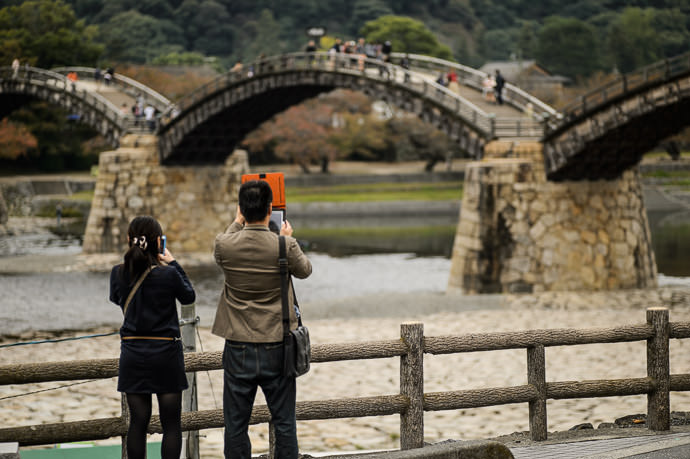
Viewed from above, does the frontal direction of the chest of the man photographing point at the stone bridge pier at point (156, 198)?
yes

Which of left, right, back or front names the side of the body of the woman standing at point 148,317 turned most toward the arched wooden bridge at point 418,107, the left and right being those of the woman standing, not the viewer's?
front

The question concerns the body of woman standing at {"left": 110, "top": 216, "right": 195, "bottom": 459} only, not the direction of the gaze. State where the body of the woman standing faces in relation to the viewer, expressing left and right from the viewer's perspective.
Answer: facing away from the viewer

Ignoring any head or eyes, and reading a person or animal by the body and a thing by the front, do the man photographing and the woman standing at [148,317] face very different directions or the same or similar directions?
same or similar directions

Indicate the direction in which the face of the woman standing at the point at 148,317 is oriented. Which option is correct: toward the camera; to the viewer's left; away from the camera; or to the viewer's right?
away from the camera

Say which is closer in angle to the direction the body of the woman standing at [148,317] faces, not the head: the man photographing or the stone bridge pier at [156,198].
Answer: the stone bridge pier

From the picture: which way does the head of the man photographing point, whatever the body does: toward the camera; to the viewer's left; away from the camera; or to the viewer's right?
away from the camera

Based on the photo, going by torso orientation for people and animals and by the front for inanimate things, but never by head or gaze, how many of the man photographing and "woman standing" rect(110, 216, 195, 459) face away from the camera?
2

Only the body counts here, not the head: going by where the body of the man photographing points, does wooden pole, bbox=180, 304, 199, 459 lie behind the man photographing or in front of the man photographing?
in front

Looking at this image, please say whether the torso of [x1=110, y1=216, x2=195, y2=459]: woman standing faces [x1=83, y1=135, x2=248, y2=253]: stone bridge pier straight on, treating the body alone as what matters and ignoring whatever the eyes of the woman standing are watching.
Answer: yes

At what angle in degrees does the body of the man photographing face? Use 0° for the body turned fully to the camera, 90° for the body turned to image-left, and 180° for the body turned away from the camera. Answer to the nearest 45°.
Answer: approximately 180°

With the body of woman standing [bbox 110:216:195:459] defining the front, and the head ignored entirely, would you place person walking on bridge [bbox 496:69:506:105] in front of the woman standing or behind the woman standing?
in front

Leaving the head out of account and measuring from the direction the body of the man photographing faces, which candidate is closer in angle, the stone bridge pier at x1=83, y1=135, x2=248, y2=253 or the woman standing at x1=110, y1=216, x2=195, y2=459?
the stone bridge pier
